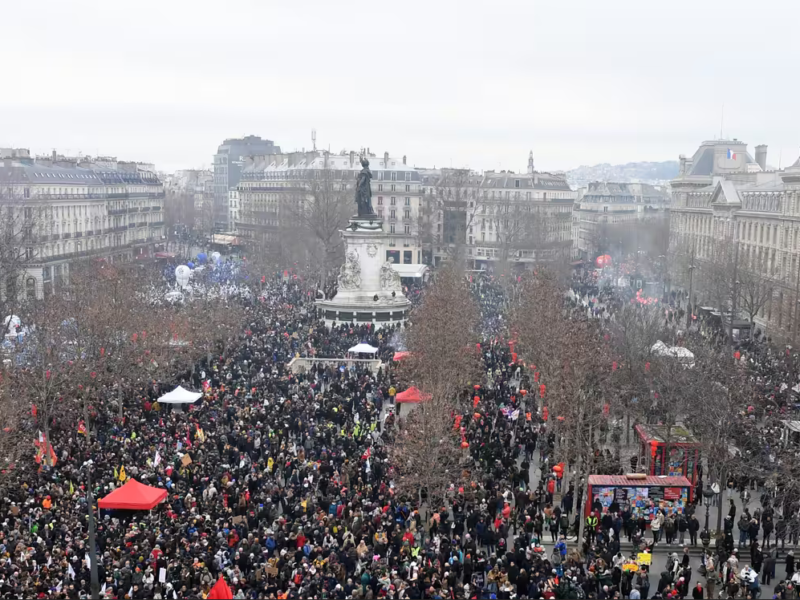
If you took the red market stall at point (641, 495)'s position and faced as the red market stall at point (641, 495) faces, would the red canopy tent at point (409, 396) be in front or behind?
behind

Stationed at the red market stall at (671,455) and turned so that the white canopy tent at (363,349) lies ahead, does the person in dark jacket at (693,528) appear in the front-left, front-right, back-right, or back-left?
back-left

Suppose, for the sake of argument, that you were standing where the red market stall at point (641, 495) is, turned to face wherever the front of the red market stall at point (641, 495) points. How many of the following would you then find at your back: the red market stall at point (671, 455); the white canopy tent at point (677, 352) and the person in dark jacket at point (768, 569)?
2

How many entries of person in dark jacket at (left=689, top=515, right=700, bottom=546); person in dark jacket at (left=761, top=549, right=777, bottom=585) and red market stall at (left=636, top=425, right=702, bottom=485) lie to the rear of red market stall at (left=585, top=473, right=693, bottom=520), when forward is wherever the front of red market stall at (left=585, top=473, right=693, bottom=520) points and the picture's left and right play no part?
1

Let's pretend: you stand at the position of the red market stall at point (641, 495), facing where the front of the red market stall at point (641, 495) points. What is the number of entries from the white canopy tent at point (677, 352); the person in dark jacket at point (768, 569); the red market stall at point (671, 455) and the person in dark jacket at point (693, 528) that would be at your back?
2

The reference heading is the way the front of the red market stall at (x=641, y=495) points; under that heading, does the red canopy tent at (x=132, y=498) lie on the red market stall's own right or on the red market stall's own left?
on the red market stall's own right

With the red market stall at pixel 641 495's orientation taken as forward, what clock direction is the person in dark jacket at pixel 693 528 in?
The person in dark jacket is roughly at 10 o'clock from the red market stall.

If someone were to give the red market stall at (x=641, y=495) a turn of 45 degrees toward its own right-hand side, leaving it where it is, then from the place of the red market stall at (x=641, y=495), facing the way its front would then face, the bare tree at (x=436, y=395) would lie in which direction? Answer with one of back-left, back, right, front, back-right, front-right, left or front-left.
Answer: right

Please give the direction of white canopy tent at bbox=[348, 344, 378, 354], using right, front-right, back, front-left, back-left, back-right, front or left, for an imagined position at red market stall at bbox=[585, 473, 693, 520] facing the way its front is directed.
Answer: back-right

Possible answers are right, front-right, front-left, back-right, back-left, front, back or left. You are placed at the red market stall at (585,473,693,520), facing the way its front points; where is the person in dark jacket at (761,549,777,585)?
front-left

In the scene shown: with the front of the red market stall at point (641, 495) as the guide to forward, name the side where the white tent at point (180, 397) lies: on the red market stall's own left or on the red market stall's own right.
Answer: on the red market stall's own right

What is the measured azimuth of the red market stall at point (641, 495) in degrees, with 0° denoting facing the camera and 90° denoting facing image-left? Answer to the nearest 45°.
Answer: approximately 0°

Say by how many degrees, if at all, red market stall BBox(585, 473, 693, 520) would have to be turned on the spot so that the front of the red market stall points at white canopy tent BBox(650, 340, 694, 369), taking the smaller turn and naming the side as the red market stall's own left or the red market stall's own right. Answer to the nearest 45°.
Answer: approximately 180°
